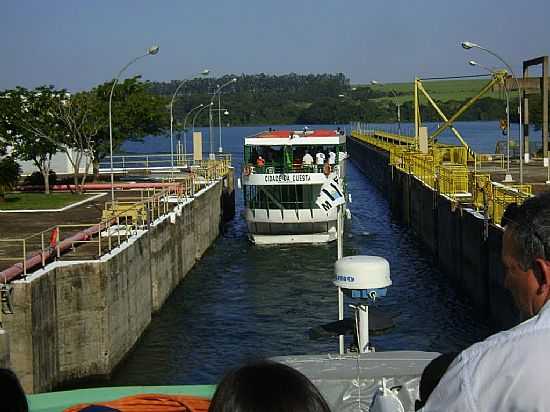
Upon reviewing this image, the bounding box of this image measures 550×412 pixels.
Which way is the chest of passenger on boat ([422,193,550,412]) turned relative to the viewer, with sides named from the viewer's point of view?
facing away from the viewer and to the left of the viewer

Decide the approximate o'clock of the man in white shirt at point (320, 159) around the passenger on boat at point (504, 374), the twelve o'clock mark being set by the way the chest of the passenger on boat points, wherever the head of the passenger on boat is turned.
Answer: The man in white shirt is roughly at 1 o'clock from the passenger on boat.

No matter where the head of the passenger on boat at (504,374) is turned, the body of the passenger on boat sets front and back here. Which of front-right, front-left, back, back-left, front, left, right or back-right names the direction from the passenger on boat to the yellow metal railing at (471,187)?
front-right

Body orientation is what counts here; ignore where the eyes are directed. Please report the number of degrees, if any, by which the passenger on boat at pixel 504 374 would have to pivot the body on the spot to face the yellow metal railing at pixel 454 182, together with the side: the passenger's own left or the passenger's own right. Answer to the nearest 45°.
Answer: approximately 45° to the passenger's own right

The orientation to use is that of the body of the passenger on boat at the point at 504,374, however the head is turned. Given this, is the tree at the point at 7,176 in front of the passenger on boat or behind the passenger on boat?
in front

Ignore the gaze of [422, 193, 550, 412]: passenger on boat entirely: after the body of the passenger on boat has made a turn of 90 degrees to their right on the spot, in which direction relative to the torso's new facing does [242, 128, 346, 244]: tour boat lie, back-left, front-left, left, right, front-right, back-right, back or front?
front-left

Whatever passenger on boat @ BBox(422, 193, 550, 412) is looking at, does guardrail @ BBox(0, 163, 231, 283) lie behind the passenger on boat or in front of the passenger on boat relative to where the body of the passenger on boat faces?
in front

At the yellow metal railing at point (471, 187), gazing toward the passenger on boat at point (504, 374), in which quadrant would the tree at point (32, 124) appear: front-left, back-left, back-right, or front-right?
back-right

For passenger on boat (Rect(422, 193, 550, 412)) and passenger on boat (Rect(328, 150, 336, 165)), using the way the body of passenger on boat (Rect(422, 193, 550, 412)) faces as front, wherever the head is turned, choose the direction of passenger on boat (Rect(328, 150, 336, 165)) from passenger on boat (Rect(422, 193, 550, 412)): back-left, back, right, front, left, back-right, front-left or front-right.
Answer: front-right

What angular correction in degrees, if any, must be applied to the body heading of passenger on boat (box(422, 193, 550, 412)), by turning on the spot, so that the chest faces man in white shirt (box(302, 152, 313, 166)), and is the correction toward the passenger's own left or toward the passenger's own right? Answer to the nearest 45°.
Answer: approximately 45° to the passenger's own right

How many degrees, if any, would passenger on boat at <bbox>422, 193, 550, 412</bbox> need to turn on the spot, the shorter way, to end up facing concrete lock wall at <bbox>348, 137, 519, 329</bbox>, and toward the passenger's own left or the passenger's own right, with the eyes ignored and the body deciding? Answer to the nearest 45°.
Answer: approximately 45° to the passenger's own right

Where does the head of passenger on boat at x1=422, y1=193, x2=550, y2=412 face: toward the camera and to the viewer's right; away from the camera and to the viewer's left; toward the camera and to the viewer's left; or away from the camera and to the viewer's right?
away from the camera and to the viewer's left
